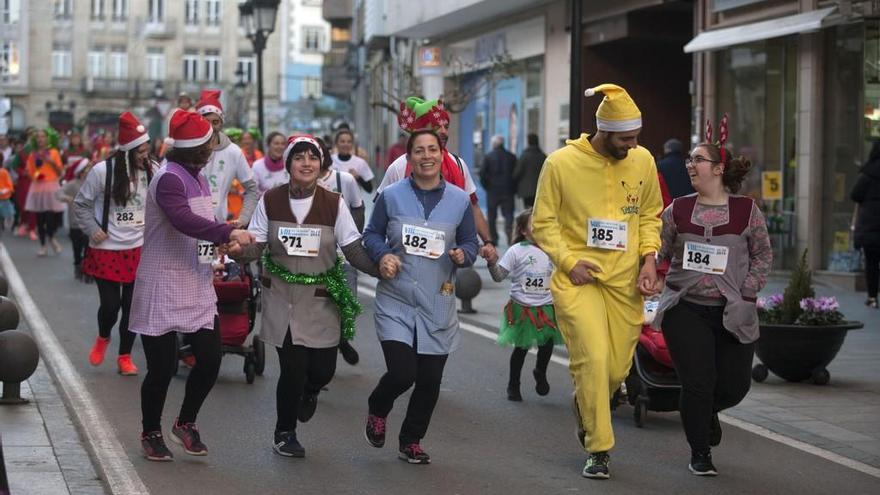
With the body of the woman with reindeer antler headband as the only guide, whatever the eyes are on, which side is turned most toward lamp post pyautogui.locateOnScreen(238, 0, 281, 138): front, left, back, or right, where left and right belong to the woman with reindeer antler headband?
back

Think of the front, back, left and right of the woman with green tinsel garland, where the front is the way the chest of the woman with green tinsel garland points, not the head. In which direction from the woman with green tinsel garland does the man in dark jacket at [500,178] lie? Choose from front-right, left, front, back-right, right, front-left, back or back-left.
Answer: back

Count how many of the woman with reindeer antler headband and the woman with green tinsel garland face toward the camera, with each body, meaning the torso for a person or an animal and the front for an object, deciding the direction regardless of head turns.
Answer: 2

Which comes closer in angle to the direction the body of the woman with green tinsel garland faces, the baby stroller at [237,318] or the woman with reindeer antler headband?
the woman with reindeer antler headband

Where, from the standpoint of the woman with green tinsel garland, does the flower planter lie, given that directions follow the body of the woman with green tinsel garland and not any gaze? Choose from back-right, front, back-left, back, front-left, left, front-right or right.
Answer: back-left

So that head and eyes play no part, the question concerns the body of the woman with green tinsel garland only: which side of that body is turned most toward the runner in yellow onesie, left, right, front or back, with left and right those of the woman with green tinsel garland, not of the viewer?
left

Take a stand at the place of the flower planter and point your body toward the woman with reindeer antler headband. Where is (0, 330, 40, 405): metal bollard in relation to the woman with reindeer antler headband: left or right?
right

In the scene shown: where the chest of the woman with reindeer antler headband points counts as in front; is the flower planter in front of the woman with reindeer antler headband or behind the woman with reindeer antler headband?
behind
